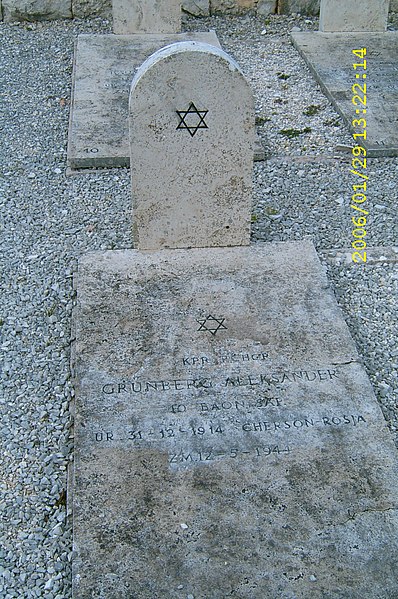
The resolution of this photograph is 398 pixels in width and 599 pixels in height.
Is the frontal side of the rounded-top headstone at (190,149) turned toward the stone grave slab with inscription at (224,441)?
yes

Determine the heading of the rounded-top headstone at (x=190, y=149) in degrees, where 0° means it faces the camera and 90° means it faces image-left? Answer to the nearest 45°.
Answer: approximately 0°

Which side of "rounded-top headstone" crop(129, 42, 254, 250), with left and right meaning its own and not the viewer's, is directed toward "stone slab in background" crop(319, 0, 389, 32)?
back

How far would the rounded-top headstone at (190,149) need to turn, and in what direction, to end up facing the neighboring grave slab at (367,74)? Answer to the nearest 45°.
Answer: approximately 135° to its left

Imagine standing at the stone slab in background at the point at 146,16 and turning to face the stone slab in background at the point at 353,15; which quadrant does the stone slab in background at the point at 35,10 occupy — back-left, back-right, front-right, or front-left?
back-left

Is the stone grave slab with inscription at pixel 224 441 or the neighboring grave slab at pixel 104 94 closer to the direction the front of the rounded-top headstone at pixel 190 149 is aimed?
the stone grave slab with inscription

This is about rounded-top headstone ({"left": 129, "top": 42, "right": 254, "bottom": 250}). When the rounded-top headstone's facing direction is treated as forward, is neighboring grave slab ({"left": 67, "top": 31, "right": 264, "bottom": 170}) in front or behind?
behind

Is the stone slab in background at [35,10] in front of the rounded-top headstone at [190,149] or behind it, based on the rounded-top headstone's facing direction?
behind

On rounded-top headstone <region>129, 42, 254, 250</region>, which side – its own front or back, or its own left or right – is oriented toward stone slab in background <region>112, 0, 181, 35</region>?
back

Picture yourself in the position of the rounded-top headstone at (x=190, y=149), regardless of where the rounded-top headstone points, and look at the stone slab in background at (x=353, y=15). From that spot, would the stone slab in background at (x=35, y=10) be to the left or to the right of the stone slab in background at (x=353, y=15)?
left

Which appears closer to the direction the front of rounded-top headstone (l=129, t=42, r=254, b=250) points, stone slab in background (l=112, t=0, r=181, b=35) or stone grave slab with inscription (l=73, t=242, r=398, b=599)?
the stone grave slab with inscription
